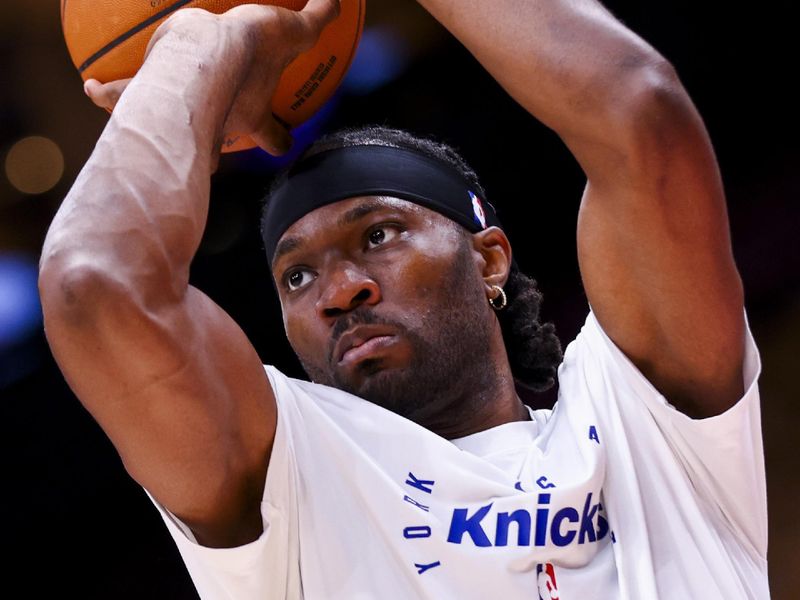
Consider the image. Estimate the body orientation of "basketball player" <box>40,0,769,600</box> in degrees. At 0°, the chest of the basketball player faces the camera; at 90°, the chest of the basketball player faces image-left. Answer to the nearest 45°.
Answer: approximately 0°
